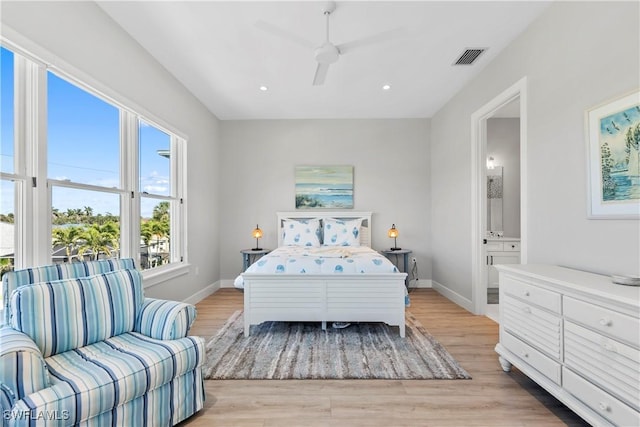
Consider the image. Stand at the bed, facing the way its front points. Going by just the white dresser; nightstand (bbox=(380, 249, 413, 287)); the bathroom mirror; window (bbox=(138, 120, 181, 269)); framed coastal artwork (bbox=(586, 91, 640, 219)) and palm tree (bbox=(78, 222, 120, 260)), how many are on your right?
2

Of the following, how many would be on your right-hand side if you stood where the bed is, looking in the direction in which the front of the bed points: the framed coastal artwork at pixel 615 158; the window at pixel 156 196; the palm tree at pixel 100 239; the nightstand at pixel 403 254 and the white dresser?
2

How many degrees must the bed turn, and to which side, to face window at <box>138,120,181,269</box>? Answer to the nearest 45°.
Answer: approximately 90° to its right

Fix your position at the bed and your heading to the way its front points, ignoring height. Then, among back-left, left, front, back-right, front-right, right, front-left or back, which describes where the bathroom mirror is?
back-left

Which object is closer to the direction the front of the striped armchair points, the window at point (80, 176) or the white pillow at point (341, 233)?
the white pillow

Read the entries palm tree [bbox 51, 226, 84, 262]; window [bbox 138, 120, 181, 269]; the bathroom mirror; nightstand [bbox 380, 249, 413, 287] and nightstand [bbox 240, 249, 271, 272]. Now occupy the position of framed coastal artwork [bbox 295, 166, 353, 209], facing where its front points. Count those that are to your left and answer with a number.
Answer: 2

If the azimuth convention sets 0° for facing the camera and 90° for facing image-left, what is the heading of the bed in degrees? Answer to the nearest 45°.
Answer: approximately 0°

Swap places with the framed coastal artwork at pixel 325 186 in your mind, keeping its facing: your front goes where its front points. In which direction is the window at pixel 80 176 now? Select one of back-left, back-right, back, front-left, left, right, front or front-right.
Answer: front-right

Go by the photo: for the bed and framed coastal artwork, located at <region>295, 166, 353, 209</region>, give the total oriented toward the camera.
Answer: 2

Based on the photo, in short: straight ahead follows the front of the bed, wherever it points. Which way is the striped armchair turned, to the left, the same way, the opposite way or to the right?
to the left

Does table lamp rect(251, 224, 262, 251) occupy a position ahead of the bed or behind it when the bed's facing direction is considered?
behind

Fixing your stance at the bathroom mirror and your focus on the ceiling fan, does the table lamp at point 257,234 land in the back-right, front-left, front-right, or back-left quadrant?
front-right

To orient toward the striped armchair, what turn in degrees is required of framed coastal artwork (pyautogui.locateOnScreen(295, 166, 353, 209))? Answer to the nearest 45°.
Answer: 0° — it already faces it

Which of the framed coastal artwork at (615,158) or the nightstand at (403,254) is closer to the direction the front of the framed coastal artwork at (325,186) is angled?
the framed coastal artwork

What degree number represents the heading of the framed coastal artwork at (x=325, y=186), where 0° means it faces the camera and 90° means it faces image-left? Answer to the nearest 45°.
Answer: approximately 0°

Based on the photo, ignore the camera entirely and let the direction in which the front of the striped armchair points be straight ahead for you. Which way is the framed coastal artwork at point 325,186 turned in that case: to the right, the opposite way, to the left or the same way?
to the right

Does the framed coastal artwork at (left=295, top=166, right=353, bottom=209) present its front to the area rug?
yes
